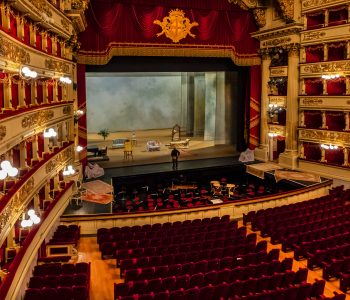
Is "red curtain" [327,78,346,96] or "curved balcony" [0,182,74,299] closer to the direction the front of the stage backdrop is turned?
the curved balcony

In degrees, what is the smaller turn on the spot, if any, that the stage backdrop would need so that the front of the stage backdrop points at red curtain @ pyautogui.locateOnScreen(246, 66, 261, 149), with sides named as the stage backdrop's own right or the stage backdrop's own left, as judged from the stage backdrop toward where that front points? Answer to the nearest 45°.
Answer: approximately 45° to the stage backdrop's own left

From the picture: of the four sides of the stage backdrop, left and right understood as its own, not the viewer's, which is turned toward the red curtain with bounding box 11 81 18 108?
front

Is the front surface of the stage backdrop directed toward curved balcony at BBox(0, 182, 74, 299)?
yes

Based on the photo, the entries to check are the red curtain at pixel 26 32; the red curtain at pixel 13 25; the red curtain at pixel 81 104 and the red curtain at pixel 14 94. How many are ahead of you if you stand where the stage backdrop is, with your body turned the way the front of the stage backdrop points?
4

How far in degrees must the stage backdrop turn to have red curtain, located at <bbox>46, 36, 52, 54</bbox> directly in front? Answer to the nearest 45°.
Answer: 0° — it already faces it

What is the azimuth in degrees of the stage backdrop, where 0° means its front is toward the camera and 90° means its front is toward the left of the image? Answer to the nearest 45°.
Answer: approximately 0°

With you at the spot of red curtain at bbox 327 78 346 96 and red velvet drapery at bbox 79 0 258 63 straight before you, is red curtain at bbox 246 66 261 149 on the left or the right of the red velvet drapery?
right

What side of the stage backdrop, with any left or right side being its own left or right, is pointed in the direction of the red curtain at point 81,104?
front
